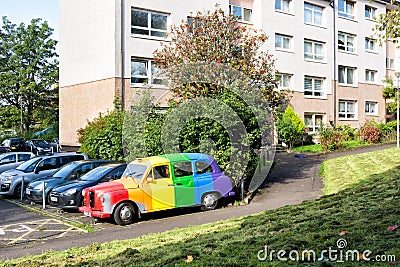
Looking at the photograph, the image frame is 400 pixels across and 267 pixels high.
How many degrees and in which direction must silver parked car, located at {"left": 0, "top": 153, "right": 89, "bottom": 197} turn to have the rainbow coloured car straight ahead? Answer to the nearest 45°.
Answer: approximately 90° to its left

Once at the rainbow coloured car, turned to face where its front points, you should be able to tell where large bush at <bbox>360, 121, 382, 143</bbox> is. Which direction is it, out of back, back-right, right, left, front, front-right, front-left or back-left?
back

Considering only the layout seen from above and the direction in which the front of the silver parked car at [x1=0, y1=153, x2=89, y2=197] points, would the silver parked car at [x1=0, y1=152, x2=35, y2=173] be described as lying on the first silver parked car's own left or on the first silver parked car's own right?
on the first silver parked car's own right

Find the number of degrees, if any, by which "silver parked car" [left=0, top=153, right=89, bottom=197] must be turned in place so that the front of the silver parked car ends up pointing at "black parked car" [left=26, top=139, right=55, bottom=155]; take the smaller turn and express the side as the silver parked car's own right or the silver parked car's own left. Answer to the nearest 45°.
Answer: approximately 135° to the silver parked car's own right

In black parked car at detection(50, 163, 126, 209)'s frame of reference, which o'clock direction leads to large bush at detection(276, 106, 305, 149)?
The large bush is roughly at 6 o'clock from the black parked car.

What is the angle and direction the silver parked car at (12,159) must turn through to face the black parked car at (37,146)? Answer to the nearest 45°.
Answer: approximately 135° to its right

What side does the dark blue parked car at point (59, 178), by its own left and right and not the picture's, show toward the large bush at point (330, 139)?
back

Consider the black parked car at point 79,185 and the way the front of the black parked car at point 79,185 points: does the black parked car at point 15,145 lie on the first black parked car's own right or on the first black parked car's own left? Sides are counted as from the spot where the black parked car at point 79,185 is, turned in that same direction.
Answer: on the first black parked car's own right

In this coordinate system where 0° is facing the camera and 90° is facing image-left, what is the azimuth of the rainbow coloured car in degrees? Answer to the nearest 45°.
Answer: approximately 45°
